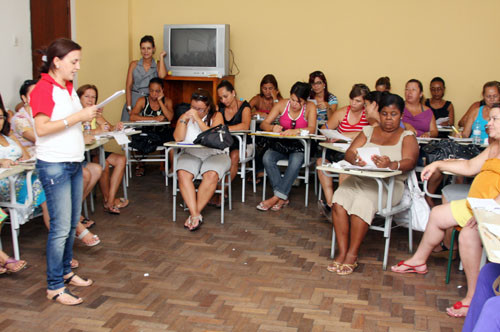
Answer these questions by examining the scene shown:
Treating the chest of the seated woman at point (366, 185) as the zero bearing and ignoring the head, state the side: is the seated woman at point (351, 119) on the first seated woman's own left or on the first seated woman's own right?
on the first seated woman's own right

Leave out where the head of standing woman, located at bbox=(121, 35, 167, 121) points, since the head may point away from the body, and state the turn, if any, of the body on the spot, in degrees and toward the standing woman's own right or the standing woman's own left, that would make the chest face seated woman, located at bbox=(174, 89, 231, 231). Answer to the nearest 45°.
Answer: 0° — they already face them

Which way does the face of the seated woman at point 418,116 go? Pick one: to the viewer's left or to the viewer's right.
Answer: to the viewer's left

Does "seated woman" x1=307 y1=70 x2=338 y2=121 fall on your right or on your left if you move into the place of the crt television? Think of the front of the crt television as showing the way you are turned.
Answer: on your left

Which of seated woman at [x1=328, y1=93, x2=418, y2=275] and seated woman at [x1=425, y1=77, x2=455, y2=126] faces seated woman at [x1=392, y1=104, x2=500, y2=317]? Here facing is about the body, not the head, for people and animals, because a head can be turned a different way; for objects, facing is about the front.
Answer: seated woman at [x1=425, y1=77, x2=455, y2=126]

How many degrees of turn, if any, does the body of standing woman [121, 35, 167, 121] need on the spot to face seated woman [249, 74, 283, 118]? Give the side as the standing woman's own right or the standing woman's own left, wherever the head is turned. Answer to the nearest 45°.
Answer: approximately 45° to the standing woman's own left

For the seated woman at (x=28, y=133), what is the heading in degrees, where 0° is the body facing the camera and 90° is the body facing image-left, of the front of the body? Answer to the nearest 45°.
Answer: approximately 270°

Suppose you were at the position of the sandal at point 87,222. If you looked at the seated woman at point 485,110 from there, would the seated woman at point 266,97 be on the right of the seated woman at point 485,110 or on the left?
left

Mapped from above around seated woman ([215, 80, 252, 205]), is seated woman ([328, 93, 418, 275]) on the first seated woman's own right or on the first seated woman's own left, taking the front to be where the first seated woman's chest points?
on the first seated woman's own left

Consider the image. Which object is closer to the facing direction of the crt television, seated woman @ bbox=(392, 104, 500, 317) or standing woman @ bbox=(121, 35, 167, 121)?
the seated woman

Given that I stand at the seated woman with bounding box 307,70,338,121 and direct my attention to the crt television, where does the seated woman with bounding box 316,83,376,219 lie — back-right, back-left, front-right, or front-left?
back-left
